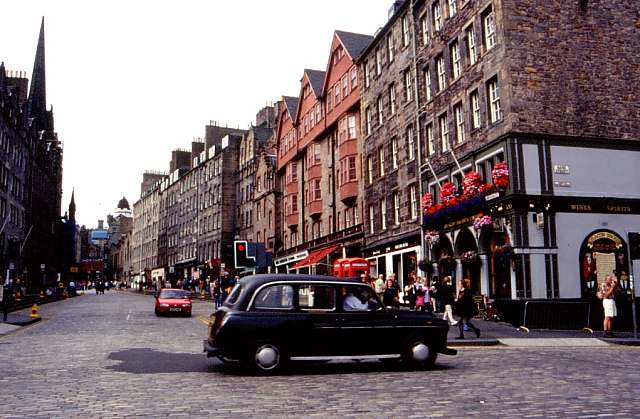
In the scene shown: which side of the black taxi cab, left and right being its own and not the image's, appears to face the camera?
right

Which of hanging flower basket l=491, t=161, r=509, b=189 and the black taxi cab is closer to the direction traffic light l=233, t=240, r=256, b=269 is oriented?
the black taxi cab

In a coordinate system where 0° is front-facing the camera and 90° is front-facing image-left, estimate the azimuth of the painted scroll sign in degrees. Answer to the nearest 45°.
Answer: approximately 0°

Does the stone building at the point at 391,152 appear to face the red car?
yes

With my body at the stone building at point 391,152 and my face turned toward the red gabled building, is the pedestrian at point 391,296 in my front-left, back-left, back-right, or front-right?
back-left

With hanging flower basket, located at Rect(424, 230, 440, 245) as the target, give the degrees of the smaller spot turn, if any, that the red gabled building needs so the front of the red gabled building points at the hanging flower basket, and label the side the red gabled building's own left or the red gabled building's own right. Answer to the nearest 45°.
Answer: approximately 45° to the red gabled building's own left

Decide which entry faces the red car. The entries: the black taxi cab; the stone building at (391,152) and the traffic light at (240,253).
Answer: the stone building

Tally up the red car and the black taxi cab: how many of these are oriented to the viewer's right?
1

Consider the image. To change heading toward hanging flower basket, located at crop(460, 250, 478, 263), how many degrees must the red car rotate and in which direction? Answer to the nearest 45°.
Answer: approximately 45° to its left

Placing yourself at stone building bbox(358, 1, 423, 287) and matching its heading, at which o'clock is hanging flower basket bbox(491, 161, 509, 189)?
The hanging flower basket is roughly at 10 o'clock from the stone building.
